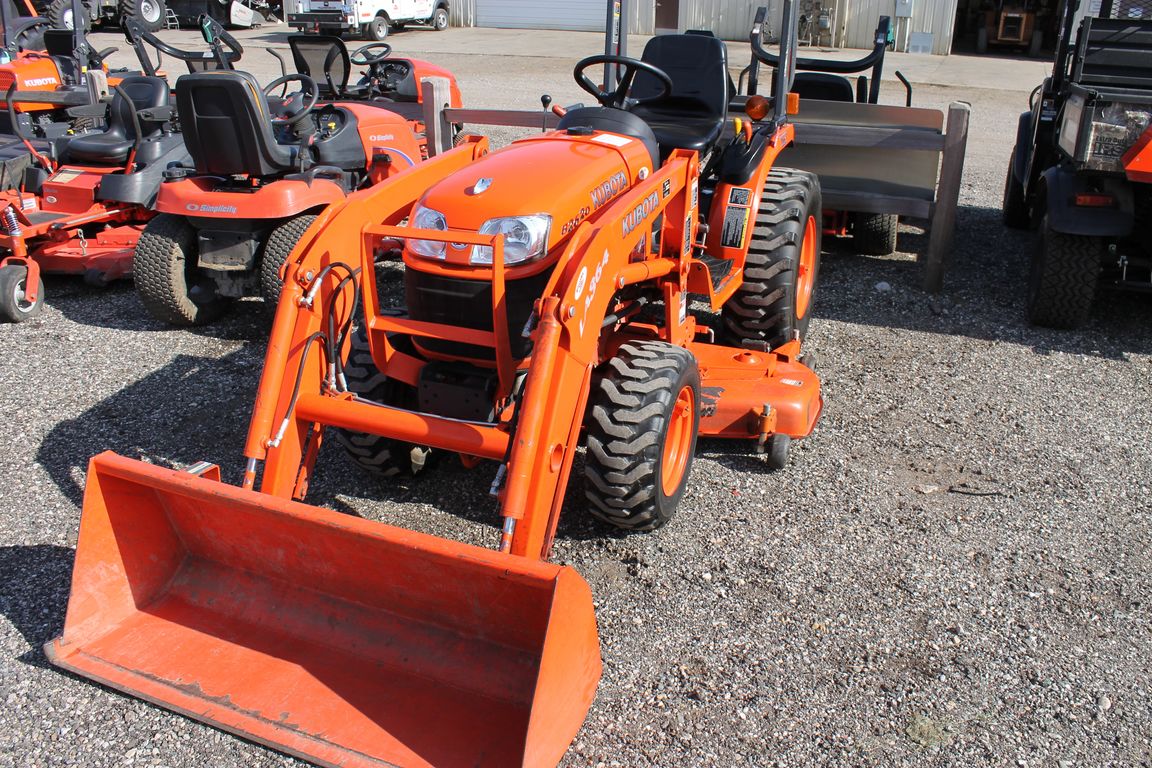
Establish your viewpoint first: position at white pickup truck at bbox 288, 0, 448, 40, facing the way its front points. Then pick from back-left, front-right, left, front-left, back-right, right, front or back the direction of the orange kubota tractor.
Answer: back-right

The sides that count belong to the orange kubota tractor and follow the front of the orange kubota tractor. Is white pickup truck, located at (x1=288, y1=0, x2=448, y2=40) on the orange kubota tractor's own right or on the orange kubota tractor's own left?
on the orange kubota tractor's own right

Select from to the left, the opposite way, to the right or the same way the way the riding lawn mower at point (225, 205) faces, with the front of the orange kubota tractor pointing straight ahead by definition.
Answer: the opposite way

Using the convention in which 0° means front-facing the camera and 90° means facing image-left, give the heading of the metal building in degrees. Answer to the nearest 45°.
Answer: approximately 0°

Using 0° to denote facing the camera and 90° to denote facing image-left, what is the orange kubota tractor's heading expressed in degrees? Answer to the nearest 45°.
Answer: approximately 45°

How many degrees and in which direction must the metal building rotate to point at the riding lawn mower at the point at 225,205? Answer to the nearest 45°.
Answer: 0° — it already faces it

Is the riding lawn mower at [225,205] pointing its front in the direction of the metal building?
yes

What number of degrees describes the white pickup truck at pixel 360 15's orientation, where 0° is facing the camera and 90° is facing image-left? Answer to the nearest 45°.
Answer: approximately 225°

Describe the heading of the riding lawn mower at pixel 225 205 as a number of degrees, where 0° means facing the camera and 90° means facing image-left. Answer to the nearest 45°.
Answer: approximately 225°

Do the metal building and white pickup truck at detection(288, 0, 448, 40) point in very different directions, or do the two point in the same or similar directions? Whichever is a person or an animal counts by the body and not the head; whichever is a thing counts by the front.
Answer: very different directions
